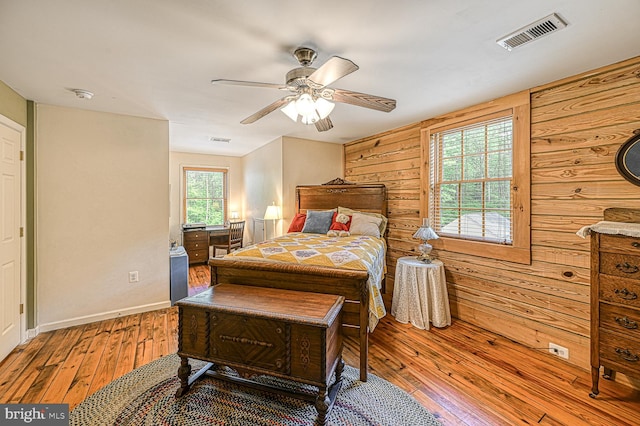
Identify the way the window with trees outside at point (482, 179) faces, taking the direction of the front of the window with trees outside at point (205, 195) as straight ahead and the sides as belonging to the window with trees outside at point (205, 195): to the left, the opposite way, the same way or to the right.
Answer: to the right

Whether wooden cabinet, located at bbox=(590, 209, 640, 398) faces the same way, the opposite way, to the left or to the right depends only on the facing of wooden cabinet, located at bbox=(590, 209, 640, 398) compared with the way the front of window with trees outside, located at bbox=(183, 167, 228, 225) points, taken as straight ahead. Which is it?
to the right

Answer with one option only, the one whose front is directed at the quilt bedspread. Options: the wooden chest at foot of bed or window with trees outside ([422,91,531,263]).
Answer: the window with trees outside

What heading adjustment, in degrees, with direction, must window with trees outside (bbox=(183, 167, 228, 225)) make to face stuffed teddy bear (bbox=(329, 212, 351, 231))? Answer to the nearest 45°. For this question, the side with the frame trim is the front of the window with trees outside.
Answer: approximately 45° to its left

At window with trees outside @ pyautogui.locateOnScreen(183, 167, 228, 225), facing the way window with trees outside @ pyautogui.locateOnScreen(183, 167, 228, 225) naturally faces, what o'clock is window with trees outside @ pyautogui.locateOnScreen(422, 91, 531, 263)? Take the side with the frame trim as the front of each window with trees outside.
window with trees outside @ pyautogui.locateOnScreen(422, 91, 531, 263) is roughly at 11 o'clock from window with trees outside @ pyautogui.locateOnScreen(183, 167, 228, 225).

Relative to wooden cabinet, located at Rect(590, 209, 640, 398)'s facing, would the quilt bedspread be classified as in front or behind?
in front

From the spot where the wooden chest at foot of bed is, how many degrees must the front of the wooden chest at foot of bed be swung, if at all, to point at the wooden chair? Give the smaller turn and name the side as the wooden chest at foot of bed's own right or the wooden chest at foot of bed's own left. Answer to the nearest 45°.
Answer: approximately 135° to the wooden chest at foot of bed's own right

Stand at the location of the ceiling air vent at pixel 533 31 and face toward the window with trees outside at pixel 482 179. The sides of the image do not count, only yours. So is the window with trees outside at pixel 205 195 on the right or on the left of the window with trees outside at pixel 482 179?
left

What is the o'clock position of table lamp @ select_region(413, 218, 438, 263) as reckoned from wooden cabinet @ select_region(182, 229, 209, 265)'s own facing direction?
The table lamp is roughly at 11 o'clock from the wooden cabinet.

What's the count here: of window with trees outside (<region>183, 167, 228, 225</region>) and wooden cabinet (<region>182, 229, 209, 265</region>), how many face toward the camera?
2

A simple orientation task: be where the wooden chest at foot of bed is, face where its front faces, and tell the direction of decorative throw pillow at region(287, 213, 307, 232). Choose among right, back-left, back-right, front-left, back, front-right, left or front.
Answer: back-right

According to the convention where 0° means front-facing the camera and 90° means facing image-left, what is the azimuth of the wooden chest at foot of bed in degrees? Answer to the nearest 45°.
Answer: approximately 45°

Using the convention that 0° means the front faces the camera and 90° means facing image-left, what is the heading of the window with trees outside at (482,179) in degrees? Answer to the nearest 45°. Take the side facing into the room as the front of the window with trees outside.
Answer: approximately 45°

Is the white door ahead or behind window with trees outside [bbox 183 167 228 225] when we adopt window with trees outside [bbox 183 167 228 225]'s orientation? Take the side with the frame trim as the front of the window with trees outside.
ahead

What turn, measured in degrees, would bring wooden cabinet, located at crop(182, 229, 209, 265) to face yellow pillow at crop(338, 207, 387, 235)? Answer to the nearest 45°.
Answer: approximately 45° to its left
